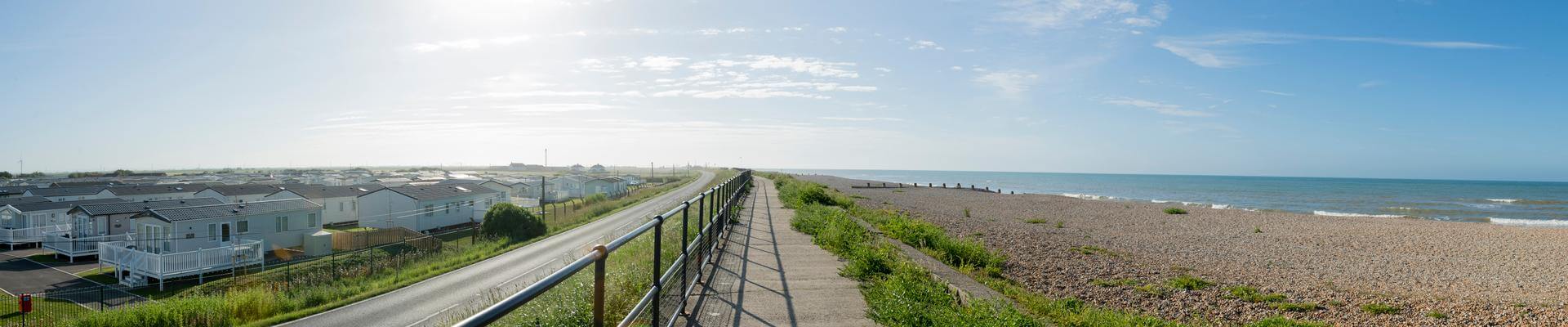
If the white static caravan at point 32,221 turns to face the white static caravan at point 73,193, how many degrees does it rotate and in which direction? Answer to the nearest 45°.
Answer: approximately 135° to its right

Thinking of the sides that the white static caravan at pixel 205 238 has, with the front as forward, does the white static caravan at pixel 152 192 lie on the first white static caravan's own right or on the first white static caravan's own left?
on the first white static caravan's own right

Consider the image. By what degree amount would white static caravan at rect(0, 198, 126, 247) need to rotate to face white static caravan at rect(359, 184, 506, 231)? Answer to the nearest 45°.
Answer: approximately 90° to its left

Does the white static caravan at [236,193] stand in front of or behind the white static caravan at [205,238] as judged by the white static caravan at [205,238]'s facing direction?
behind

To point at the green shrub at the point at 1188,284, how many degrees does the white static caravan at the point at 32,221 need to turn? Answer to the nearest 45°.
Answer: approximately 45° to its left

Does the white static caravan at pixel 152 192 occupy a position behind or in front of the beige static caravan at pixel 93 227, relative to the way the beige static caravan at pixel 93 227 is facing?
behind

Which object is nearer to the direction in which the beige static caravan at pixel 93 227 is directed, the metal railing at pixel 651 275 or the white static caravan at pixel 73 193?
the metal railing

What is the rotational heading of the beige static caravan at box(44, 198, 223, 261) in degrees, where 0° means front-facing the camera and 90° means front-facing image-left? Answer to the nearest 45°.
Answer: approximately 45°

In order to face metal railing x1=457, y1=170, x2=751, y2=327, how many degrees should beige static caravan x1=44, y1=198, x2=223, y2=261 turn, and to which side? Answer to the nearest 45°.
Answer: approximately 45° to its left

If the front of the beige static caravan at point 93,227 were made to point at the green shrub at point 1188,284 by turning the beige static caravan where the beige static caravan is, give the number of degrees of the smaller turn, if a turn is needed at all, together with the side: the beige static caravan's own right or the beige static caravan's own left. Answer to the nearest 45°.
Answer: approximately 45° to the beige static caravan's own left

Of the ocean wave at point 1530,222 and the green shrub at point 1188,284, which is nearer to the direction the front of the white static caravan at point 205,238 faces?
the green shrub

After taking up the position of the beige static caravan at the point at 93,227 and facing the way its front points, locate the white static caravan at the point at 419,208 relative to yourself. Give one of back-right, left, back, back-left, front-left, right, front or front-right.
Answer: back-left

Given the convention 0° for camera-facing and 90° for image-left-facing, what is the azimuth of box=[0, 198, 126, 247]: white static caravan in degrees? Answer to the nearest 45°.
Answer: approximately 45°

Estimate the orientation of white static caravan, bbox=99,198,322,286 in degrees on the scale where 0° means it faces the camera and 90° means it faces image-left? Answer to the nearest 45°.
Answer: approximately 45°

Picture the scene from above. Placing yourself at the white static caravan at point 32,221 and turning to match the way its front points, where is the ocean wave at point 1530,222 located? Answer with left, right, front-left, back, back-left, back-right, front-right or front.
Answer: left
